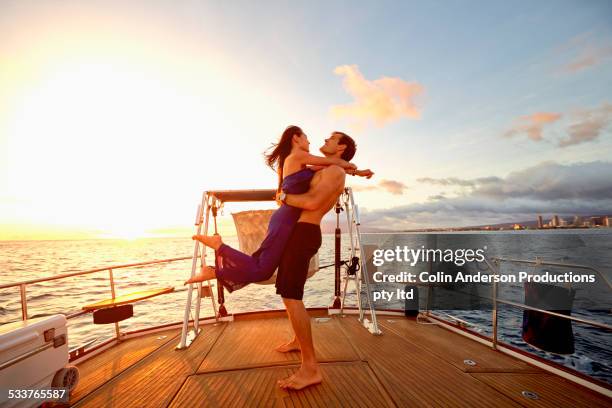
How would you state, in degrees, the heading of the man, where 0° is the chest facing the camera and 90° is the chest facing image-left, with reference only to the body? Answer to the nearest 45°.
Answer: approximately 90°

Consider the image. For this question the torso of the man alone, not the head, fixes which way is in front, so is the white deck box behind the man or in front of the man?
in front

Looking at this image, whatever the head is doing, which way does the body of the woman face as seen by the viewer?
to the viewer's right

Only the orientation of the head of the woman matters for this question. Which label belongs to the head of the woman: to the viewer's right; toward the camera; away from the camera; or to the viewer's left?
to the viewer's right

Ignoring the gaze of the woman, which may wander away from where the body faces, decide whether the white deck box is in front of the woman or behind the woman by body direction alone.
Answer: behind

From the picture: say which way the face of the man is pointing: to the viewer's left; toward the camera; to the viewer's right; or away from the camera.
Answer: to the viewer's left
